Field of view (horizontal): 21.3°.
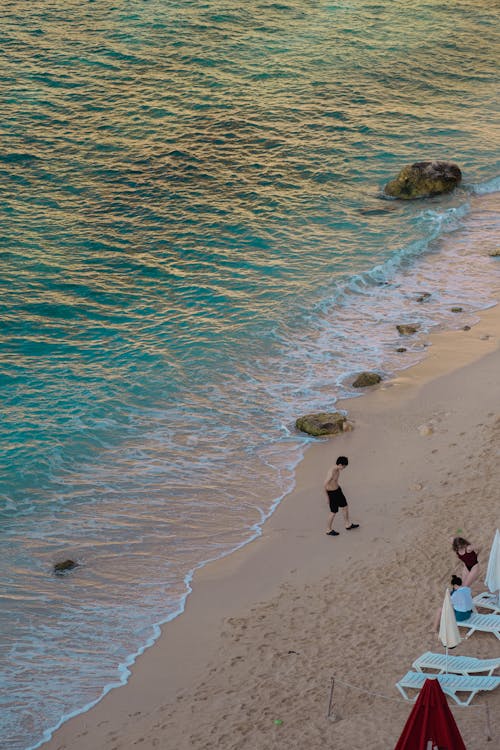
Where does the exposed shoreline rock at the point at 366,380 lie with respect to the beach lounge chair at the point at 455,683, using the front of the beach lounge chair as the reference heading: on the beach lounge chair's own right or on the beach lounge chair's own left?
on the beach lounge chair's own right

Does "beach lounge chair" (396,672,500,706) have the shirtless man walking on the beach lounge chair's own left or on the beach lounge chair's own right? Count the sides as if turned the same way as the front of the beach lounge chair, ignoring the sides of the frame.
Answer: on the beach lounge chair's own right

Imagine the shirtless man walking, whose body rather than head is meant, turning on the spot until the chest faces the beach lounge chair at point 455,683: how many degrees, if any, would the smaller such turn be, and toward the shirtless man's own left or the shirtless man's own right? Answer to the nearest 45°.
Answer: approximately 90° to the shirtless man's own right

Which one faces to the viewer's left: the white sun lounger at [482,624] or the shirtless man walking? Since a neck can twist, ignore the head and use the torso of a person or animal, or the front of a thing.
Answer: the white sun lounger

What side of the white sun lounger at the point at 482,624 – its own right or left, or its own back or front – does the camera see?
left

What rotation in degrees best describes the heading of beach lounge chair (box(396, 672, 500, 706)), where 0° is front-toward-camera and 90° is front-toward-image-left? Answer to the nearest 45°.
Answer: approximately 90°

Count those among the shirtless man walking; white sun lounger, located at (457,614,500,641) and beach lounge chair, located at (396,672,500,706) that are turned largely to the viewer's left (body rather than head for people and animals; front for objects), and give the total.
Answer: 2

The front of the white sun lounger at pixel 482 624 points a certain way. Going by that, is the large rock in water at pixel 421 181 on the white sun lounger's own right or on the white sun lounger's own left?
on the white sun lounger's own right

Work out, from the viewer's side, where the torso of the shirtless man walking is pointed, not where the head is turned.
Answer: to the viewer's right

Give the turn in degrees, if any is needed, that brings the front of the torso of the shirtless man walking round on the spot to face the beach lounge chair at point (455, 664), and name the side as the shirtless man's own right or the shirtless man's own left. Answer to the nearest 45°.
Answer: approximately 90° to the shirtless man's own right

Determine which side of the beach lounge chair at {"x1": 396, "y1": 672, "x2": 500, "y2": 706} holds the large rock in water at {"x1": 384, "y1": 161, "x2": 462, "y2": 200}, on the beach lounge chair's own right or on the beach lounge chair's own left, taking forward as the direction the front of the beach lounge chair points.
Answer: on the beach lounge chair's own right
